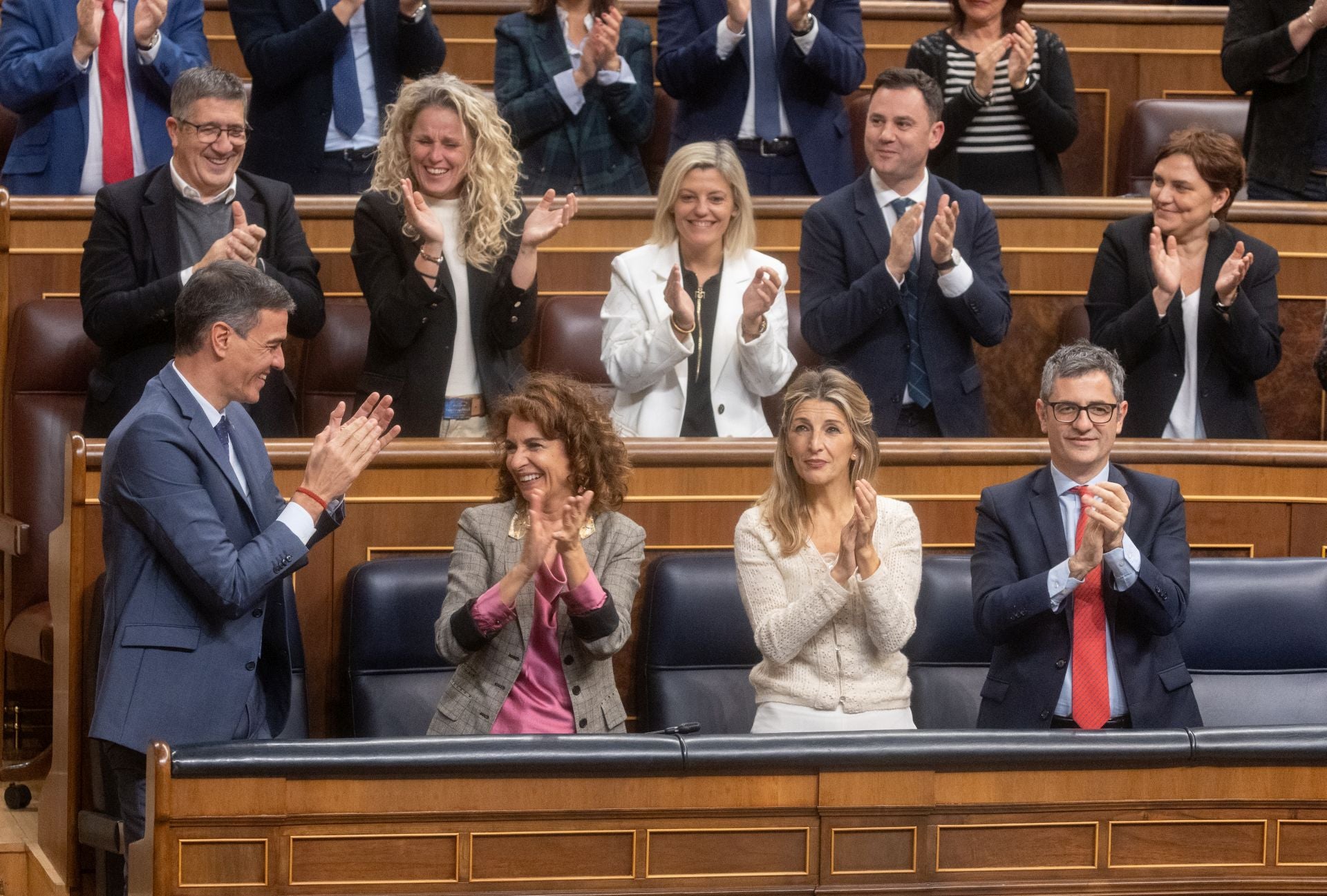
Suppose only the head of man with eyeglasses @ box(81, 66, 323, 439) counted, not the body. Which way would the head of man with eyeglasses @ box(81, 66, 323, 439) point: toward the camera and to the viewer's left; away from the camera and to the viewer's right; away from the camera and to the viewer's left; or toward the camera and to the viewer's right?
toward the camera and to the viewer's right

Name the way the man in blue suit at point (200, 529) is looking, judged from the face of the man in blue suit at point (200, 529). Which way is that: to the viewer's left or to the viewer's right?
to the viewer's right

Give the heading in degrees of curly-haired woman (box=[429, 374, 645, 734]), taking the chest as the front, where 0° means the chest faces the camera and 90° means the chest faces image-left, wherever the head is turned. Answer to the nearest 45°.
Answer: approximately 0°

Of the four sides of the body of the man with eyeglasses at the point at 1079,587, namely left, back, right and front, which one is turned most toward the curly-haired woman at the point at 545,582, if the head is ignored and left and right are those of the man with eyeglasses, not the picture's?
right

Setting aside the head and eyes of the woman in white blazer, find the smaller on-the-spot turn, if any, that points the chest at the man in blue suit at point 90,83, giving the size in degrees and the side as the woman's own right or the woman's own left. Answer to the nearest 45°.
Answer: approximately 90° to the woman's own right

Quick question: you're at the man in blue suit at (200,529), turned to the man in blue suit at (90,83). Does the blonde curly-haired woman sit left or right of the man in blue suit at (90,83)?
right

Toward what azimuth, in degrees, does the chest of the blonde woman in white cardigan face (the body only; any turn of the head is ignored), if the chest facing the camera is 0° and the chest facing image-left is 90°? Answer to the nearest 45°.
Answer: approximately 0°

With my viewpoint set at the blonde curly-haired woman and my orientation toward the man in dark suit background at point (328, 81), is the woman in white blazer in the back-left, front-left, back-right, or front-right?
back-right

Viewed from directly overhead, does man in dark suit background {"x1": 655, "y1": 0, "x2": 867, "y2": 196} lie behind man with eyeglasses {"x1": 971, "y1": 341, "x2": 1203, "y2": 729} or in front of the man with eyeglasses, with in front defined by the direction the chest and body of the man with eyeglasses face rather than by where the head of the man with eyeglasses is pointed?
behind

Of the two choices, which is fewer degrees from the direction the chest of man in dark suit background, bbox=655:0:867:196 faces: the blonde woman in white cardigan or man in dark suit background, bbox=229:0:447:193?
the blonde woman in white cardigan
